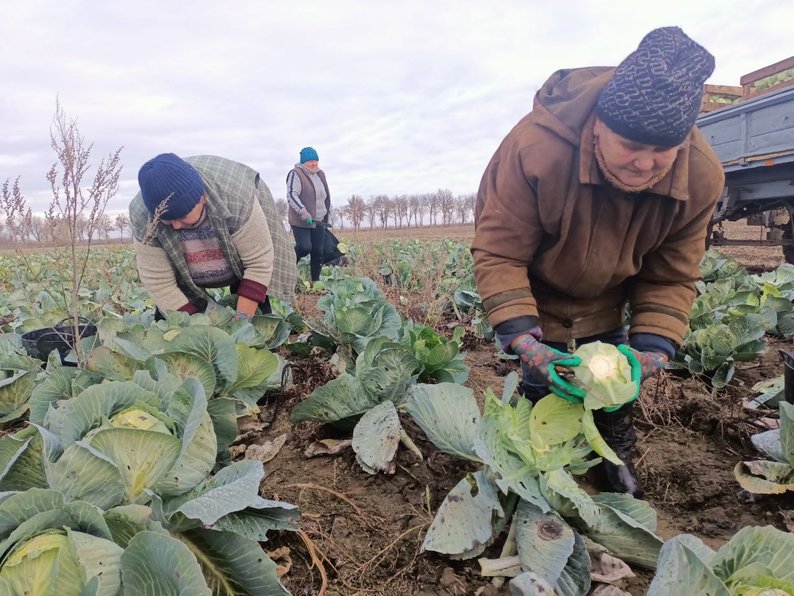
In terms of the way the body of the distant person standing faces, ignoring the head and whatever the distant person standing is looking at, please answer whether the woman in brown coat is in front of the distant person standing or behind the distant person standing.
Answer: in front

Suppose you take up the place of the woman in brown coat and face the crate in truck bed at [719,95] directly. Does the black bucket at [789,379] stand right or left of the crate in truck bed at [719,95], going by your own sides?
right

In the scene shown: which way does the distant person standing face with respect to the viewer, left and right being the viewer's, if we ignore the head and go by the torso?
facing the viewer and to the right of the viewer

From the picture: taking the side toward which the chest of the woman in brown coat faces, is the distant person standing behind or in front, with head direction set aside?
behind

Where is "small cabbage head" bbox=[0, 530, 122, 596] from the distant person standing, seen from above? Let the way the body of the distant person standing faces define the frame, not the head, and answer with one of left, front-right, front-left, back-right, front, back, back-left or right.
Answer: front-right

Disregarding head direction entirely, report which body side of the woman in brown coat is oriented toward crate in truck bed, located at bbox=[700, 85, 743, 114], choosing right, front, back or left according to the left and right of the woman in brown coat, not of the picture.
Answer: back

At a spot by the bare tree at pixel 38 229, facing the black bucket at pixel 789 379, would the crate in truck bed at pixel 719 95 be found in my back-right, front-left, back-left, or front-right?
front-left

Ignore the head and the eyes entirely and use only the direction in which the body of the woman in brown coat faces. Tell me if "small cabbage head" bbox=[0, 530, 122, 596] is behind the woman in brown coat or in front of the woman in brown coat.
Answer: in front

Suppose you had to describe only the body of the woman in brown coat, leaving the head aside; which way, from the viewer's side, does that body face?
toward the camera

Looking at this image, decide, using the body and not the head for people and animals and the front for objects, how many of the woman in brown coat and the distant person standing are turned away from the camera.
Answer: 0

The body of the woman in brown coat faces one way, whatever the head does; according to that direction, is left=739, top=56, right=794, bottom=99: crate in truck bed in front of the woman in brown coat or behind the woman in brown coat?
behind
